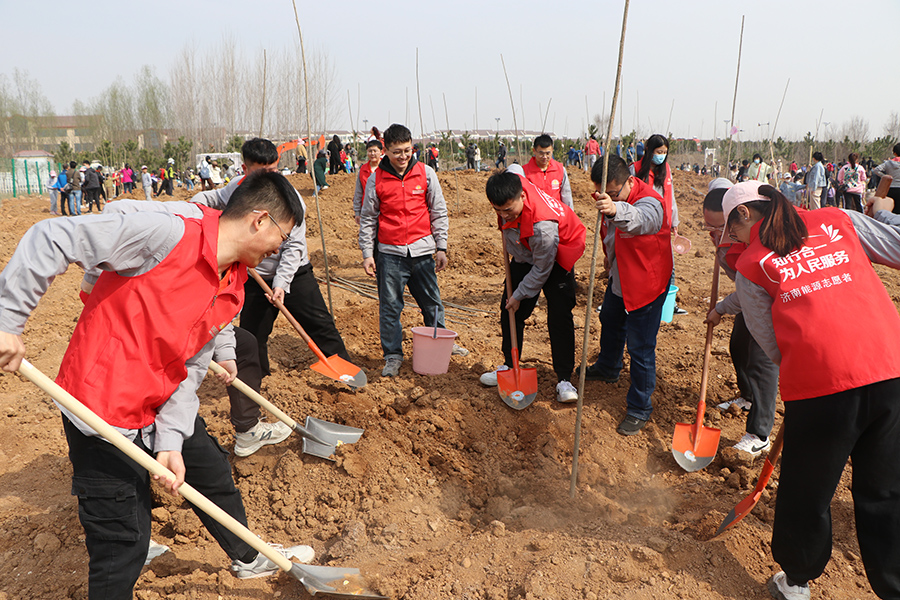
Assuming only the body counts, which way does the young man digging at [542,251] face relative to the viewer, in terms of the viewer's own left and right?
facing the viewer and to the left of the viewer

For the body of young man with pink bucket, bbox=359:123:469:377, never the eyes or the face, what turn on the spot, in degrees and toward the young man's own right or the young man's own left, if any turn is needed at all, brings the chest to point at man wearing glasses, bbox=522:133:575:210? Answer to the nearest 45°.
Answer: approximately 135° to the young man's own left

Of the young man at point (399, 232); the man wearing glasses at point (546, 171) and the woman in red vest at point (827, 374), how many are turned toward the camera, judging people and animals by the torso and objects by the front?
2

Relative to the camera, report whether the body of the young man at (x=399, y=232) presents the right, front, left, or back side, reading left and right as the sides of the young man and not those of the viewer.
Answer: front

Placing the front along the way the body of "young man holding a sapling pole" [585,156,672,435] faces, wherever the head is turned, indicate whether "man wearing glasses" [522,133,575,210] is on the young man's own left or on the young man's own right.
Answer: on the young man's own right

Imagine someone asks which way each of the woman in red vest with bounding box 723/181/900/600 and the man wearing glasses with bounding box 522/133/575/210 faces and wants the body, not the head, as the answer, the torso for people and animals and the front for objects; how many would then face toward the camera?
1

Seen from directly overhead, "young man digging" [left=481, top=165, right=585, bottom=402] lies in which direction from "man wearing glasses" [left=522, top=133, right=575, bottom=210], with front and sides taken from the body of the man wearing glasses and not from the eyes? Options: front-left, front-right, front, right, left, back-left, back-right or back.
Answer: front

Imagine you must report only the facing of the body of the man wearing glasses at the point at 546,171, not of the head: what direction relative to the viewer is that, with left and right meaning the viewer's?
facing the viewer

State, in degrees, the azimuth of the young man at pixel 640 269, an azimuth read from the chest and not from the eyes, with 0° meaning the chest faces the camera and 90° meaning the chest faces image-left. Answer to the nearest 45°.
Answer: approximately 45°

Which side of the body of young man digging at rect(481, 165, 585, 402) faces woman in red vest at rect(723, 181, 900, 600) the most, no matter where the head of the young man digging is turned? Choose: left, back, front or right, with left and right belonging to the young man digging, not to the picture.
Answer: left
